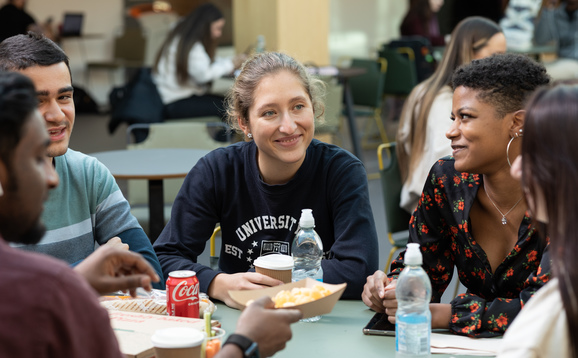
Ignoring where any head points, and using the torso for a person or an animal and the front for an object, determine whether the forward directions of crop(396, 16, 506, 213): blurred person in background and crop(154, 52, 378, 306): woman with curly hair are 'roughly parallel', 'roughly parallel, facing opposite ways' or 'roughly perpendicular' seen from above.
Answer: roughly perpendicular

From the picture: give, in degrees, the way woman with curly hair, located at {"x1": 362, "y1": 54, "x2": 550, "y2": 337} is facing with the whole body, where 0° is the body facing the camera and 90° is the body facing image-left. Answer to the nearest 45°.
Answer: approximately 45°

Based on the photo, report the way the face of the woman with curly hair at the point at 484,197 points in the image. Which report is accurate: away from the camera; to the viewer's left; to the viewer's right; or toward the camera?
to the viewer's left

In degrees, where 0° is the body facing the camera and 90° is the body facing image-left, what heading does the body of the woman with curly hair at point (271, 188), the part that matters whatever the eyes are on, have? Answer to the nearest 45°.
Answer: approximately 0°

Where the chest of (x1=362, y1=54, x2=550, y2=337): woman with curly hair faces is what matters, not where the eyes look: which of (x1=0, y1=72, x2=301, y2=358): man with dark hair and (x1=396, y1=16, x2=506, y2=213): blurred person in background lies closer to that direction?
the man with dark hair

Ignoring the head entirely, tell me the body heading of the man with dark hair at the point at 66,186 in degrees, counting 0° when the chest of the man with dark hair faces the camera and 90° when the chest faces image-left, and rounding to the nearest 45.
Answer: approximately 315°

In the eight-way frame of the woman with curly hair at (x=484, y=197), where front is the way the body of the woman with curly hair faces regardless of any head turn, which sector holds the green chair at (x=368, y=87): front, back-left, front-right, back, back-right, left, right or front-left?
back-right

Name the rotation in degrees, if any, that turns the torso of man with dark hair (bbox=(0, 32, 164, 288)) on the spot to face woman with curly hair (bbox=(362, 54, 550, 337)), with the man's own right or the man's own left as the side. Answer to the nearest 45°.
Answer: approximately 45° to the man's own left

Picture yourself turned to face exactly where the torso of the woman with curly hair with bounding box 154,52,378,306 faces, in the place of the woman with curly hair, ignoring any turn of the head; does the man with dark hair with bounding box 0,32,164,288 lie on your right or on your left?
on your right

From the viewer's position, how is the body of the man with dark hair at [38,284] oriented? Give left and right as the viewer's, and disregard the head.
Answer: facing away from the viewer and to the right of the viewer
